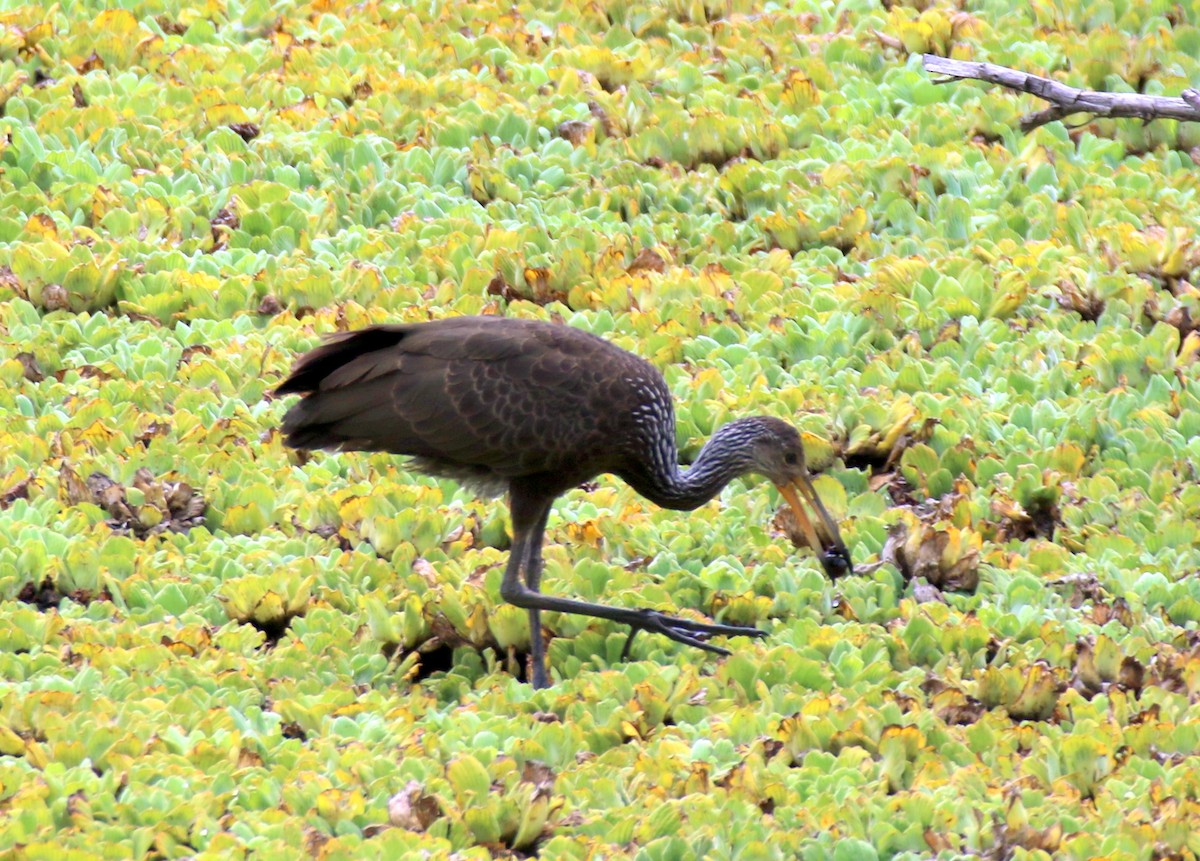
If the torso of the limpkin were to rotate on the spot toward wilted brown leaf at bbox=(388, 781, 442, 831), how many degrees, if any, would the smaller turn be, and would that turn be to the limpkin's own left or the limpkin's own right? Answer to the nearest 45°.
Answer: approximately 90° to the limpkin's own right

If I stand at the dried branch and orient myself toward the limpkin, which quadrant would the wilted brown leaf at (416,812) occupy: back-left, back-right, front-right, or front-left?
front-left

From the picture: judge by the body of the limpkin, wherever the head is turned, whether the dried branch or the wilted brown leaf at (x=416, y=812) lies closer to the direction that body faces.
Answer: the dried branch

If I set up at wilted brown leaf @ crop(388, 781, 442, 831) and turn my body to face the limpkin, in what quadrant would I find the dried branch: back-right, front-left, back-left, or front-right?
front-right

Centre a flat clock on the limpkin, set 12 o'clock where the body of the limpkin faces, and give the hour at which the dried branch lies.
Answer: The dried branch is roughly at 11 o'clock from the limpkin.

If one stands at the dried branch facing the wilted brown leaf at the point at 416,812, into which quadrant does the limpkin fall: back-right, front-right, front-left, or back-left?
front-right

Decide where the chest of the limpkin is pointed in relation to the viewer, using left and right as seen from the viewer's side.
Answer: facing to the right of the viewer

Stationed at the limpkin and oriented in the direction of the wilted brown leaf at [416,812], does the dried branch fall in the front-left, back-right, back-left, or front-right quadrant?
back-left
